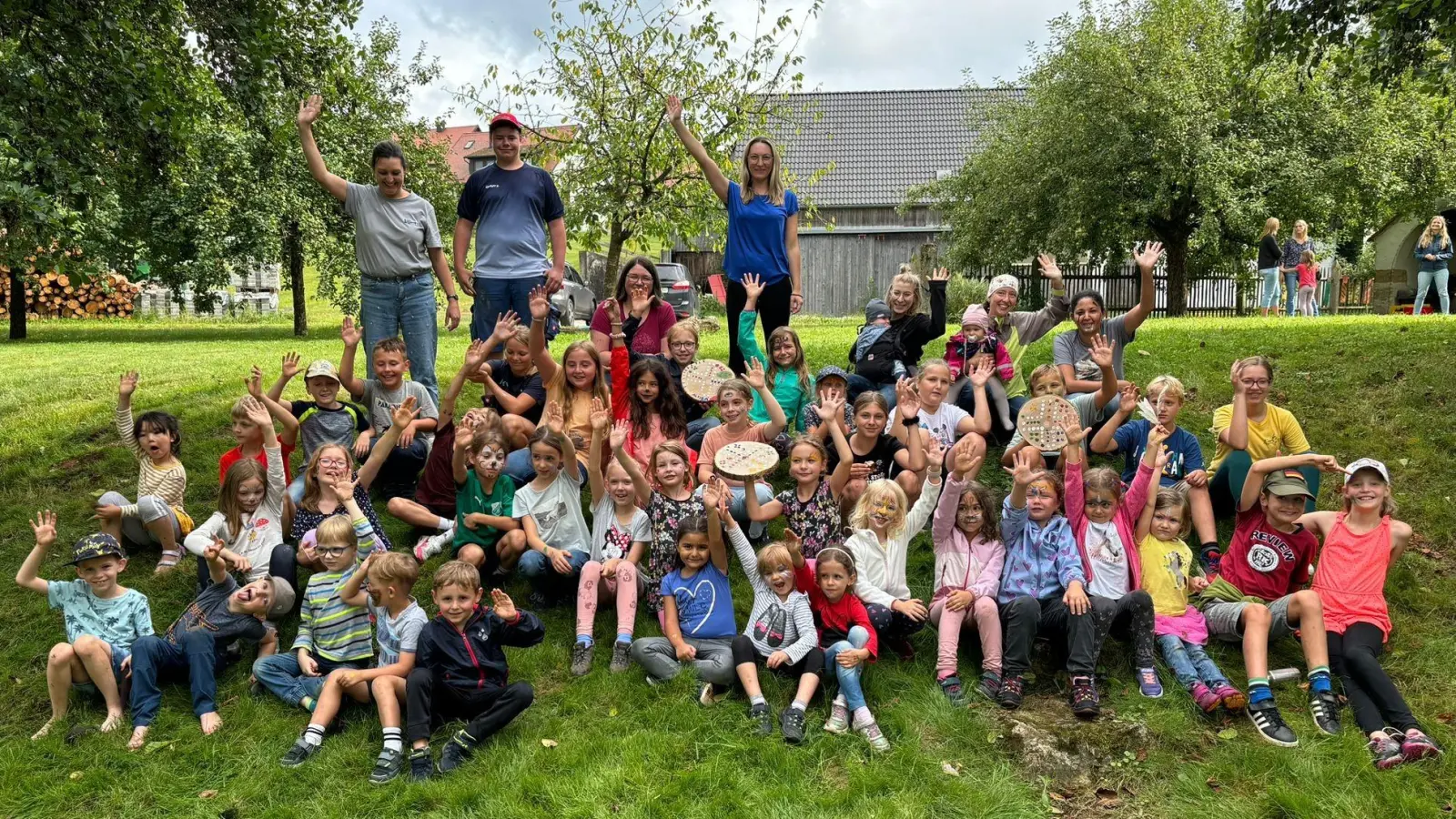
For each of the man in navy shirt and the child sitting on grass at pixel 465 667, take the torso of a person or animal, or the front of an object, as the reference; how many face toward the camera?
2

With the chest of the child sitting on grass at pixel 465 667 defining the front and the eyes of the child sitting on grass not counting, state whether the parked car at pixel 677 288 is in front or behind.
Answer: behind

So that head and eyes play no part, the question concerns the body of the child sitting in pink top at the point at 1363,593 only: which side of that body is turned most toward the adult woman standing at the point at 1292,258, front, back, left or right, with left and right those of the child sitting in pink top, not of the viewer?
back

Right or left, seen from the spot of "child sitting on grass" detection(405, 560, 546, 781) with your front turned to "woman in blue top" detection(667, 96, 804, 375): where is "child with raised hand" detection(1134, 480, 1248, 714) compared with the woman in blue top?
right

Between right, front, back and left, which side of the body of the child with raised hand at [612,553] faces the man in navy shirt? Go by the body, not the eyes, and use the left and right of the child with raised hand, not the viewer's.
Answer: back

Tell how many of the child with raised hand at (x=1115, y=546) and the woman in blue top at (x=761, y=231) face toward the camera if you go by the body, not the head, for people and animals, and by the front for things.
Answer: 2

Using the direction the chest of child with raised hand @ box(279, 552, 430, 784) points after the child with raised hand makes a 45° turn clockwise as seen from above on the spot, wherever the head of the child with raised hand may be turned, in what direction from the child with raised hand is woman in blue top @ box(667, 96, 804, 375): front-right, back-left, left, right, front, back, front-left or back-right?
back-right

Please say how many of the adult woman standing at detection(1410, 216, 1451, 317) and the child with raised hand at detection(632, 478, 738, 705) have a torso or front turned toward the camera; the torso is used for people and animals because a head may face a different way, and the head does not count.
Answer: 2
